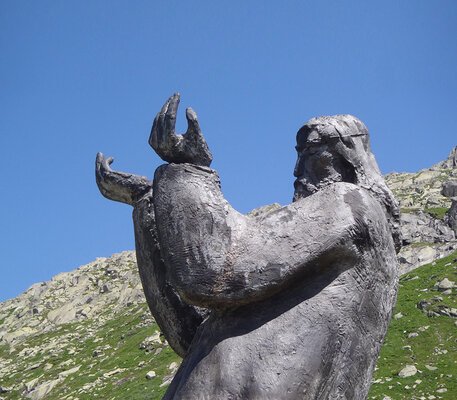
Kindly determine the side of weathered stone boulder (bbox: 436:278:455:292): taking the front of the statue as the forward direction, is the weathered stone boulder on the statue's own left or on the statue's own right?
on the statue's own right

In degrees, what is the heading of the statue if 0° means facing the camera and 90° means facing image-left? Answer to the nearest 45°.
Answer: approximately 90°
